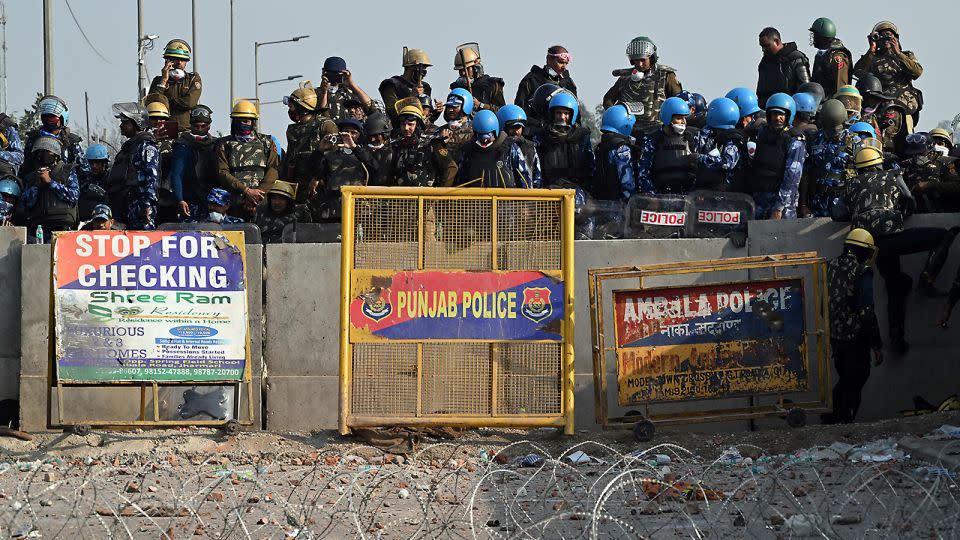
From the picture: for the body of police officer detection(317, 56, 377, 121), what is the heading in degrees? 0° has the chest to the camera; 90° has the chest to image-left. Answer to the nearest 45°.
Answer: approximately 0°

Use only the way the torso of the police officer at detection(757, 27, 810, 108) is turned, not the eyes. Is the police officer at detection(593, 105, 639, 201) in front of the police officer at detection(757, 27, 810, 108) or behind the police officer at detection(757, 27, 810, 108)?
in front

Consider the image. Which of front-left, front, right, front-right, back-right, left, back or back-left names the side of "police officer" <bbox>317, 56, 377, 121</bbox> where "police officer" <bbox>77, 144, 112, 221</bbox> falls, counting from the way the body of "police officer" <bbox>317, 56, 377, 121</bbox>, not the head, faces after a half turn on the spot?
left

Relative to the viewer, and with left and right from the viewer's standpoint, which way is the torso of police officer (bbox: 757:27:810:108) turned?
facing the viewer and to the left of the viewer
